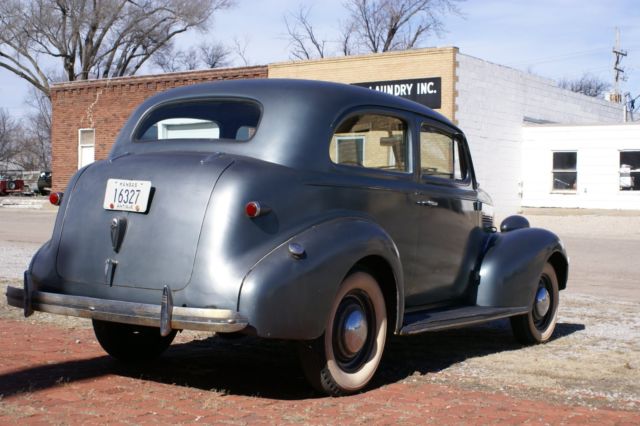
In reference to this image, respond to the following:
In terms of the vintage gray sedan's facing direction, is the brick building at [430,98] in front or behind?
in front

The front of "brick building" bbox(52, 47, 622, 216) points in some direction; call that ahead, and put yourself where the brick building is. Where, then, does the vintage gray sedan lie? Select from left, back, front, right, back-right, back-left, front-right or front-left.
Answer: front-left

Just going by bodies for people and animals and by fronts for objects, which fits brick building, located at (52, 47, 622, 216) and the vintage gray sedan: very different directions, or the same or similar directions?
very different directions

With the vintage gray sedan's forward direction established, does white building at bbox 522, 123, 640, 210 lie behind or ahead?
ahead

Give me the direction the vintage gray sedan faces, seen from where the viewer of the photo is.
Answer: facing away from the viewer and to the right of the viewer

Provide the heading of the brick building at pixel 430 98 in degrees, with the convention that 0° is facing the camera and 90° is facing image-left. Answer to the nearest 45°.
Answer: approximately 45°
